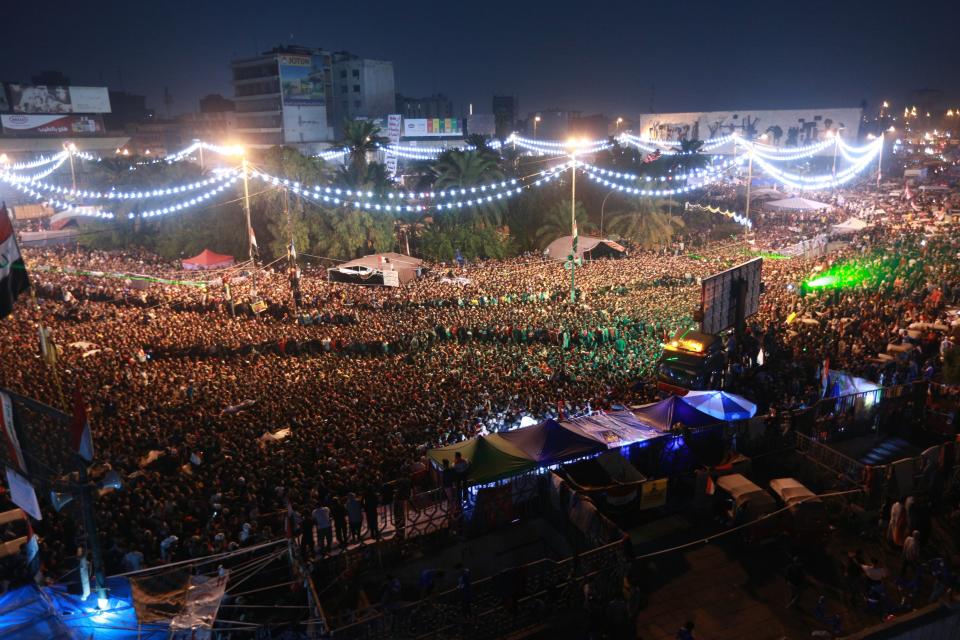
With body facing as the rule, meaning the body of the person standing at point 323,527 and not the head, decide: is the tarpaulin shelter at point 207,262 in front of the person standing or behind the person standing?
in front

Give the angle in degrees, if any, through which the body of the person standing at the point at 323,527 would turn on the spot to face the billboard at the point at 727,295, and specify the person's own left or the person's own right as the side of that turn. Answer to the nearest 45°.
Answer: approximately 45° to the person's own right

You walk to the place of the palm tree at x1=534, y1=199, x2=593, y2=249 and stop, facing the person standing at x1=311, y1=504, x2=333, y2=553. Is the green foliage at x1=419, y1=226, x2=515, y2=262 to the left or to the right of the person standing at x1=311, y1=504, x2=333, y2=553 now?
right

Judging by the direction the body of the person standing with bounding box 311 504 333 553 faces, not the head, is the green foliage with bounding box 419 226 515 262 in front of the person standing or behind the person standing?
in front

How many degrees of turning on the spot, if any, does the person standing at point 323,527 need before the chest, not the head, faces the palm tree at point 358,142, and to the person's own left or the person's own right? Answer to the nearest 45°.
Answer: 0° — they already face it

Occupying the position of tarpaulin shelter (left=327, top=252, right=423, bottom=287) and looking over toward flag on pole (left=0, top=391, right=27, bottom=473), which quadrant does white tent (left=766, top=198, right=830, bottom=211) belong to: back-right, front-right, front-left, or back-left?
back-left

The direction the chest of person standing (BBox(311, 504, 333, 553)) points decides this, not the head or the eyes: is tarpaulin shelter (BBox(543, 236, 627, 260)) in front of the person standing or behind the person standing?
in front

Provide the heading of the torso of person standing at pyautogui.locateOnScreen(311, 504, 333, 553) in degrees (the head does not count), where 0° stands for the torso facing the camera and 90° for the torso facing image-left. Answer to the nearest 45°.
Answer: approximately 180°
